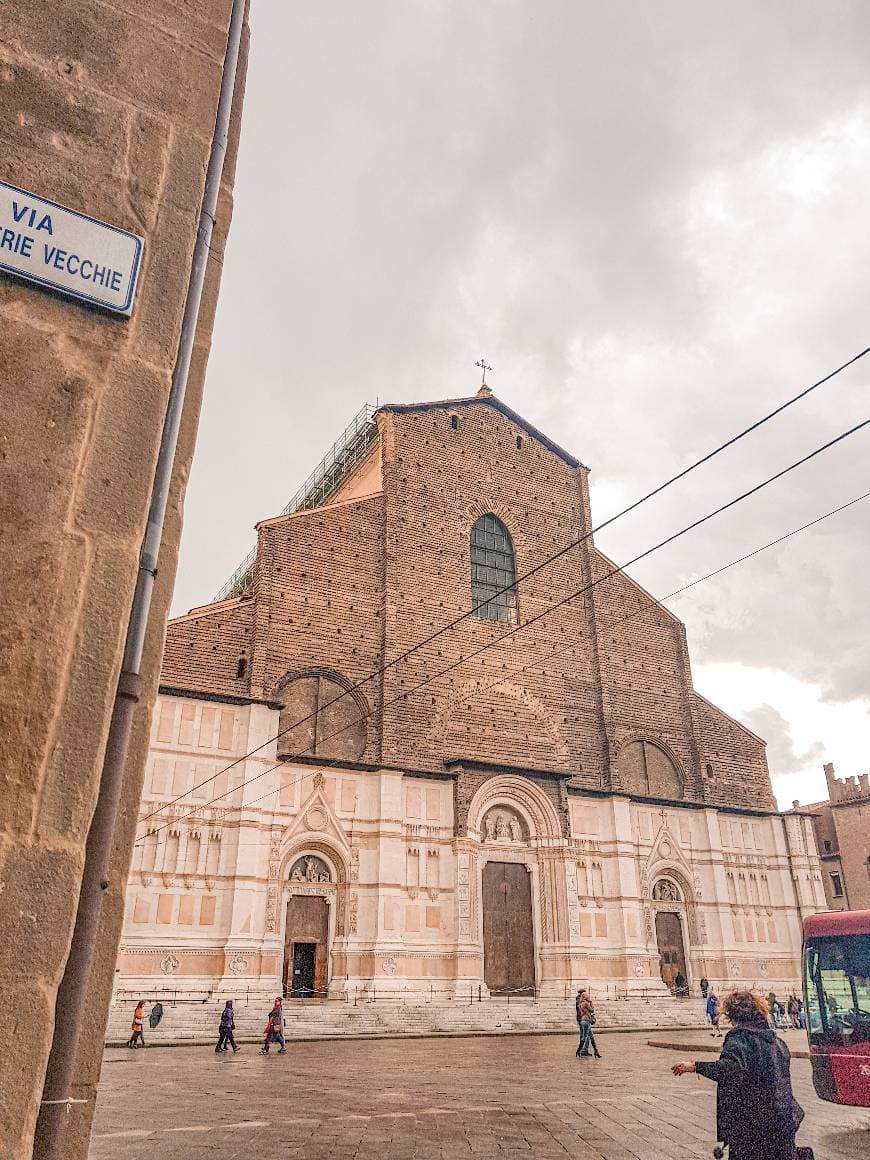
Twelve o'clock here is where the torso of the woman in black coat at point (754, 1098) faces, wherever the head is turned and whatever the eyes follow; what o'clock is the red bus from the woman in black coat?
The red bus is roughly at 2 o'clock from the woman in black coat.

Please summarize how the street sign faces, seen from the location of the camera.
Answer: facing the viewer and to the right of the viewer

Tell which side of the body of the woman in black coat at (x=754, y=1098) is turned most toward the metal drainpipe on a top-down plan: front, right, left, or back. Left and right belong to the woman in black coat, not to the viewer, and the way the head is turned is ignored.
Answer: left

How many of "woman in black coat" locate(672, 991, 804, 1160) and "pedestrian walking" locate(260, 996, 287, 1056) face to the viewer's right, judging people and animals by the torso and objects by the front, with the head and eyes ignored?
1

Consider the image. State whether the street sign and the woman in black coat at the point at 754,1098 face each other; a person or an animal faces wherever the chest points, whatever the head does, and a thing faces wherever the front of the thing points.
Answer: no

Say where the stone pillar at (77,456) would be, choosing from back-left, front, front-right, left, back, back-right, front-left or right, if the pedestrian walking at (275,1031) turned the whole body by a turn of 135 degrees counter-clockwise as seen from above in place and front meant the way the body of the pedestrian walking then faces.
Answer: back-left

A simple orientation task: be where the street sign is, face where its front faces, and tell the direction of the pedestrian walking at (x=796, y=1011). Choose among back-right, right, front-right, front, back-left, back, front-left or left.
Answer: left

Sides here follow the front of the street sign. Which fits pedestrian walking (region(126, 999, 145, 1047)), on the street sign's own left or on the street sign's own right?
on the street sign's own left

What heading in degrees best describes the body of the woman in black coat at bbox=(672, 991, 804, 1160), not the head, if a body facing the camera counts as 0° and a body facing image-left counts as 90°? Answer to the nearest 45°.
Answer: approximately 135°

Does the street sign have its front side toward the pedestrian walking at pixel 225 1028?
no

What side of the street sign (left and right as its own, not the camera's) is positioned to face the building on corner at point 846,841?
left

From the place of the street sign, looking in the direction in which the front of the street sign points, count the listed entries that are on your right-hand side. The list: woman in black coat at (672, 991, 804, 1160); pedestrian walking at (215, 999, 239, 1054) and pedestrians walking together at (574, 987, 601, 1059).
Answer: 0

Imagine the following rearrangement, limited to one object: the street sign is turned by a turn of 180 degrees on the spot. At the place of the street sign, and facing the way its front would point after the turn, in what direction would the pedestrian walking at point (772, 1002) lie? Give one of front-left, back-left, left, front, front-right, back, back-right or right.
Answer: right

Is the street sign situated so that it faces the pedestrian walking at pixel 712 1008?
no
